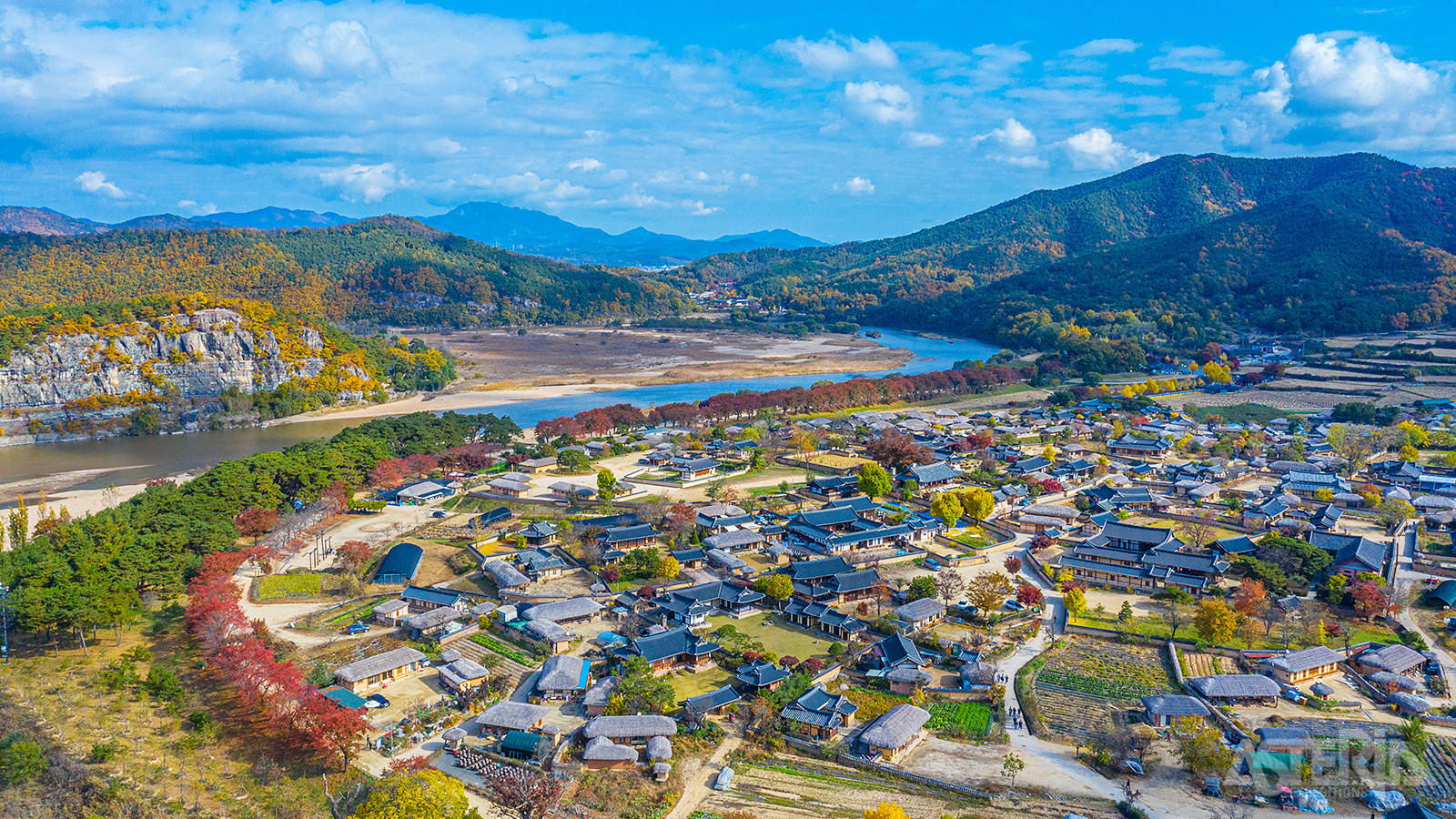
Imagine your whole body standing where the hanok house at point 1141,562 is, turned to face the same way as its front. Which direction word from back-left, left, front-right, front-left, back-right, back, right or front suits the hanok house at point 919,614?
front-right

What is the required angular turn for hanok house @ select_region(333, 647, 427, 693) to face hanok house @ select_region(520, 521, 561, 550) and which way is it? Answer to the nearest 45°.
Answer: approximately 90° to its left

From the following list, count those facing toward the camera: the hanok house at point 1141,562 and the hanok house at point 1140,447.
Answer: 2

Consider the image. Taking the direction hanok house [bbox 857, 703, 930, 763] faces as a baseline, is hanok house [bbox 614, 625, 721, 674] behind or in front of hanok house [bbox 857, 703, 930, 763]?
behind

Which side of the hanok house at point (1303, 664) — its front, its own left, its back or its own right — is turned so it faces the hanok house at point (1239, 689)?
right

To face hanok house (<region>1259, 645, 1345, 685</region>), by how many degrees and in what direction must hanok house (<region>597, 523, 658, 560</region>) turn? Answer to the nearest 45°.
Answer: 0° — it already faces it

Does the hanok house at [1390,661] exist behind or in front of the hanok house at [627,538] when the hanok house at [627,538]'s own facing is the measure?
in front

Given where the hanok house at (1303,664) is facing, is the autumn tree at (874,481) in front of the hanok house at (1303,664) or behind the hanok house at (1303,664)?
behind

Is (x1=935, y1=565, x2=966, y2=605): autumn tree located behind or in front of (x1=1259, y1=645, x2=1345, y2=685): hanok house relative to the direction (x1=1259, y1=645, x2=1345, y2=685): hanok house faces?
behind

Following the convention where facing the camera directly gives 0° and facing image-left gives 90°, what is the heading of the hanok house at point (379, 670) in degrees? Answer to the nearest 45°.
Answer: approximately 315°

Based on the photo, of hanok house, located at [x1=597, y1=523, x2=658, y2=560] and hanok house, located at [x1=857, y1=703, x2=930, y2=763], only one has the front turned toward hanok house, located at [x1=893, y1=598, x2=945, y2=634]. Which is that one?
hanok house, located at [x1=597, y1=523, x2=658, y2=560]

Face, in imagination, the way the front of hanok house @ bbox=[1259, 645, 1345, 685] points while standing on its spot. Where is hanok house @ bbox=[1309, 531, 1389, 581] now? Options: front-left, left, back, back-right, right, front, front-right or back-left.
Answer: back-left
